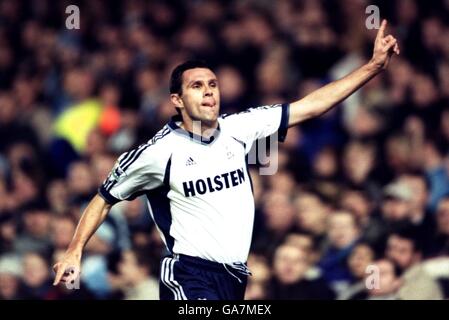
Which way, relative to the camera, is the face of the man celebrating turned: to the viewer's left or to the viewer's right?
to the viewer's right

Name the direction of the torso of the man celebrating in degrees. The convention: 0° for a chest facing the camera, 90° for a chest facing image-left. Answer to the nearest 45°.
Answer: approximately 315°
